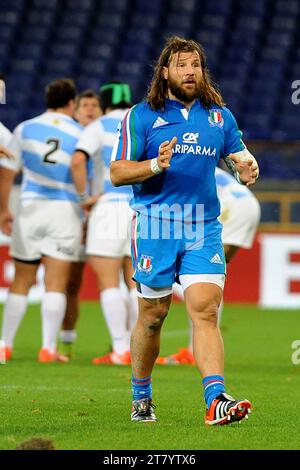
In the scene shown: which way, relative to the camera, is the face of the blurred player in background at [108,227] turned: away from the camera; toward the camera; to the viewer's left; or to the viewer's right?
away from the camera

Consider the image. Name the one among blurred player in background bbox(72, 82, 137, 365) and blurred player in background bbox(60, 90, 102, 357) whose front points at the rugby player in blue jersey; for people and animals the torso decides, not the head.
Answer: blurred player in background bbox(60, 90, 102, 357)

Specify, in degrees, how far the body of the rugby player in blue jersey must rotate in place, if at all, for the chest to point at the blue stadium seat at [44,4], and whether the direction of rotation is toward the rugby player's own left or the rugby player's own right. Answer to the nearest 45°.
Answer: approximately 135° to the rugby player's own left

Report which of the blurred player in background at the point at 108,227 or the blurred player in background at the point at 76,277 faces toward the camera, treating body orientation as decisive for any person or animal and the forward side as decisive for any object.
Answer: the blurred player in background at the point at 76,277

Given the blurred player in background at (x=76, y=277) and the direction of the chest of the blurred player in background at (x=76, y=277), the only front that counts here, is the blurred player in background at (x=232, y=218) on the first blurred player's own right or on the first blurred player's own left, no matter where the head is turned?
on the first blurred player's own left

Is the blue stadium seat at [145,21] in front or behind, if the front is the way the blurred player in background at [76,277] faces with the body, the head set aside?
behind

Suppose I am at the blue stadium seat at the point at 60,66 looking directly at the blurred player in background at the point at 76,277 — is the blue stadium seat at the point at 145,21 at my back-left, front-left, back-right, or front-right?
back-left

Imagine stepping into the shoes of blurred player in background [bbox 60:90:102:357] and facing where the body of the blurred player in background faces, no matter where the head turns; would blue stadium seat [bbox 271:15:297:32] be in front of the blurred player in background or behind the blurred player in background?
behind

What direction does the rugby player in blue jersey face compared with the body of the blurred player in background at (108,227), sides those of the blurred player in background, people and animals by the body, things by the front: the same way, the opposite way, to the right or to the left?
the opposite way

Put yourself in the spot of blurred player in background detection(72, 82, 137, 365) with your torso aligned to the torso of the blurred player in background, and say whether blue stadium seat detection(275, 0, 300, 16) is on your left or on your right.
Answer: on your right

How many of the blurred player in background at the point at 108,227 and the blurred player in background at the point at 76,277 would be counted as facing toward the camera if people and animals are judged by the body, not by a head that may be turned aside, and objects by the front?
1

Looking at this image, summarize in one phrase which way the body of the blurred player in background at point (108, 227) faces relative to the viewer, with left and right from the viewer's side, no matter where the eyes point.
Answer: facing away from the viewer and to the left of the viewer

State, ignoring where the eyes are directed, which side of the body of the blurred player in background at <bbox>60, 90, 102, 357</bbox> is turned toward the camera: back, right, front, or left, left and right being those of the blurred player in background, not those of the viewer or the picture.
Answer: front

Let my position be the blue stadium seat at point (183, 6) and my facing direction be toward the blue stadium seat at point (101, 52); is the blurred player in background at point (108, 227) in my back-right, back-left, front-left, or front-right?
front-left

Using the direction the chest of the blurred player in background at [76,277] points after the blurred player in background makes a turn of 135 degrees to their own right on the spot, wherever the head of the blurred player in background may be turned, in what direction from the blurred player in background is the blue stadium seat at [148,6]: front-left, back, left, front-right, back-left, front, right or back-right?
front-right

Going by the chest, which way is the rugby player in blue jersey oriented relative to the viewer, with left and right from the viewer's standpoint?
facing the viewer and to the right of the viewer

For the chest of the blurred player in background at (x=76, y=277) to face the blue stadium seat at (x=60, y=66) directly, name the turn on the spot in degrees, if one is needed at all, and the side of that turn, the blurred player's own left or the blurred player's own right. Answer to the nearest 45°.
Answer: approximately 180°

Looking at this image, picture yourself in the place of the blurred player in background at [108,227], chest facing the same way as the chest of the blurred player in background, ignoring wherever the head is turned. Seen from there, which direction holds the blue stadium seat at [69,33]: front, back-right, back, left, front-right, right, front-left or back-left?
front-right
